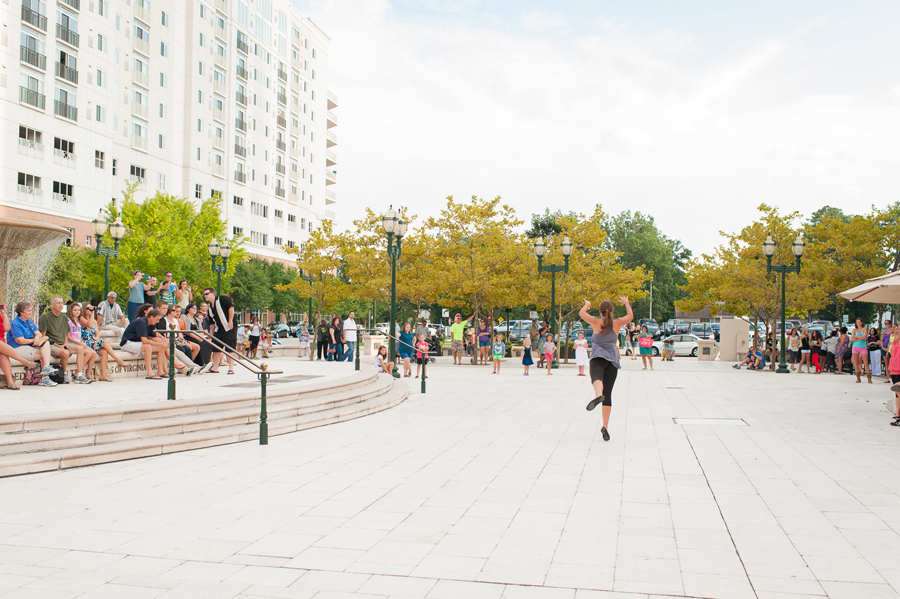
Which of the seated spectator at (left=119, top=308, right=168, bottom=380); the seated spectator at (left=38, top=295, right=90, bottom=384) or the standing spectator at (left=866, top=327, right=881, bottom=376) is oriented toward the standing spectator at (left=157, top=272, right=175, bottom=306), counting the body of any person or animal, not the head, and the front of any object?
the standing spectator at (left=866, top=327, right=881, bottom=376)

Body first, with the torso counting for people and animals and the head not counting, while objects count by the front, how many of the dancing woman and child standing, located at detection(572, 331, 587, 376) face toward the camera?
1

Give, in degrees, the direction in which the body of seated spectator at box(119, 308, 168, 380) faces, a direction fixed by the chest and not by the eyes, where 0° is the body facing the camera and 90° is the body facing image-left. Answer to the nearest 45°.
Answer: approximately 315°

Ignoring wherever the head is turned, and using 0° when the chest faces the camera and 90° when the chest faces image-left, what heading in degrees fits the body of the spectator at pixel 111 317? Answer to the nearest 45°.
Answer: approximately 315°

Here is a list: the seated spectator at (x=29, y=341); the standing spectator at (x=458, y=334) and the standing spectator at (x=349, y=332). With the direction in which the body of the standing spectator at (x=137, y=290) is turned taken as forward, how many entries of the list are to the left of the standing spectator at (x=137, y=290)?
2
